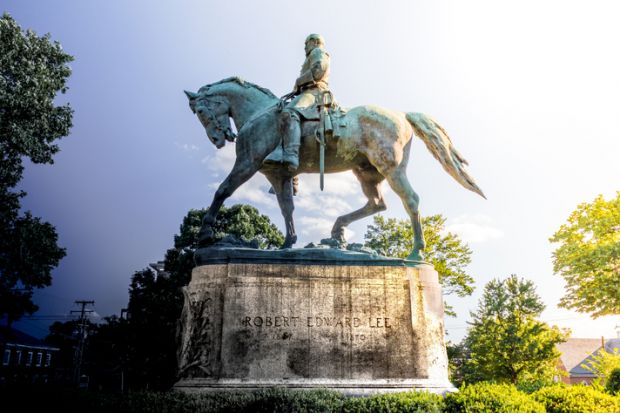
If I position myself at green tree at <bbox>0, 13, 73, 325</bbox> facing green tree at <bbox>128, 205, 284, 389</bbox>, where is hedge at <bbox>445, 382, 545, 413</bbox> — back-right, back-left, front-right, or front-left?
back-right

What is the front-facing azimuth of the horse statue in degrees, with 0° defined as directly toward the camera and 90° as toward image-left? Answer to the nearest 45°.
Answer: approximately 90°

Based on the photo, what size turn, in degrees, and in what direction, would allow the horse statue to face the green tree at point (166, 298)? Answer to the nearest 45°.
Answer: approximately 45° to its right

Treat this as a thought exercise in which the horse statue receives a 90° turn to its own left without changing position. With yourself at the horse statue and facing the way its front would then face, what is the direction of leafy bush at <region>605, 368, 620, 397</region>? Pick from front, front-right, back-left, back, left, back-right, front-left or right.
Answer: back-left

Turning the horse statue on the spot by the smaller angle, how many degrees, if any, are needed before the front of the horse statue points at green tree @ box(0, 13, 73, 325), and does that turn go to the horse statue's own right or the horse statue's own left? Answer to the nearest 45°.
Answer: approximately 45° to the horse statue's own right
